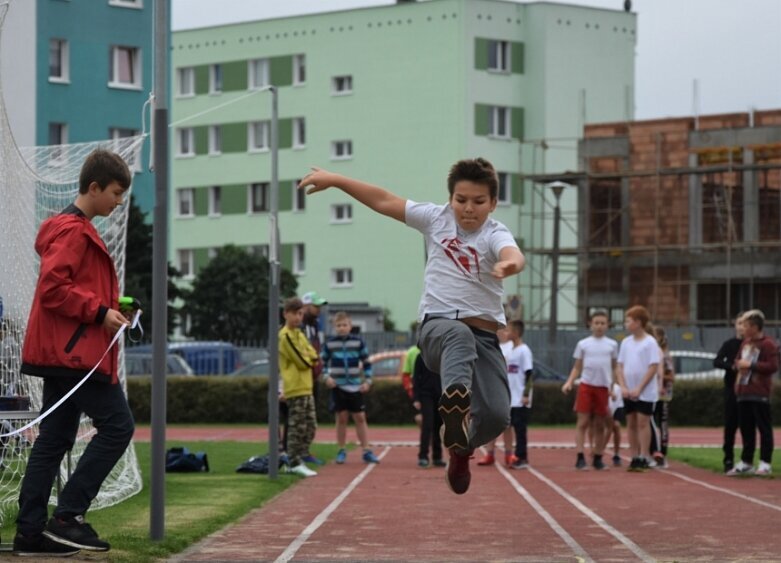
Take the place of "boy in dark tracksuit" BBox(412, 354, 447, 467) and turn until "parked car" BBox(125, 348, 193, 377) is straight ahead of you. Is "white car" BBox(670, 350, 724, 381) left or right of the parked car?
right

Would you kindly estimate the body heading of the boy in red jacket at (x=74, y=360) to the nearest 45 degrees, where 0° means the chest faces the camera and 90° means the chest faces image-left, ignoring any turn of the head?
approximately 270°

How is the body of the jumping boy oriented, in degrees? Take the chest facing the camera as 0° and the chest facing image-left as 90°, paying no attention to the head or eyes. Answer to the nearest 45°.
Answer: approximately 0°

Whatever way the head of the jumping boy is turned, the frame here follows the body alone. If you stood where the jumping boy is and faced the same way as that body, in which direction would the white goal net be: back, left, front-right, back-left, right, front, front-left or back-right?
back-right

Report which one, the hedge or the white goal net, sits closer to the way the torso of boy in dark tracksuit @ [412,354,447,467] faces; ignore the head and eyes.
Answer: the white goal net

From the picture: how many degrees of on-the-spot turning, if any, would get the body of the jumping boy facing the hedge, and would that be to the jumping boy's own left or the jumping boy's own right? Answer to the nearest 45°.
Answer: approximately 180°

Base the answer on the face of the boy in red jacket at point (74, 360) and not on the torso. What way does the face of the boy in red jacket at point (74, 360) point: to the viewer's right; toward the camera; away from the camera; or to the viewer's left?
to the viewer's right

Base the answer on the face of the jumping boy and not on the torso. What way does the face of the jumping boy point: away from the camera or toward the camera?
toward the camera

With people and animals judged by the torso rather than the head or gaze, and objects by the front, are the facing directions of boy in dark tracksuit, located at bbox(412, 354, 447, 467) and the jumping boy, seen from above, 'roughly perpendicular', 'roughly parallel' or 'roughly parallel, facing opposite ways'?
roughly parallel
